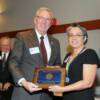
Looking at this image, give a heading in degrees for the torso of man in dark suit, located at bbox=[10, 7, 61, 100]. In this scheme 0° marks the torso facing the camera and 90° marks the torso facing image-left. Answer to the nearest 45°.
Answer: approximately 315°

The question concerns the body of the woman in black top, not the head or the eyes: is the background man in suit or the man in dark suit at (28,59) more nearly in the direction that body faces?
the man in dark suit

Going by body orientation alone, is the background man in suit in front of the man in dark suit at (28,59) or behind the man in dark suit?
behind

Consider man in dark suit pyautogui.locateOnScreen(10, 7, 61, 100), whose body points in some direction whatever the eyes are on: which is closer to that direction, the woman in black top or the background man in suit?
the woman in black top

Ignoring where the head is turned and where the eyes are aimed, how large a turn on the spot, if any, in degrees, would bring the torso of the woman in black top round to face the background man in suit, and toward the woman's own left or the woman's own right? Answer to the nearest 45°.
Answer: approximately 90° to the woman's own right

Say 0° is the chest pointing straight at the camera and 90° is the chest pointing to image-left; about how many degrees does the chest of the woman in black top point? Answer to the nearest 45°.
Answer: approximately 45°
